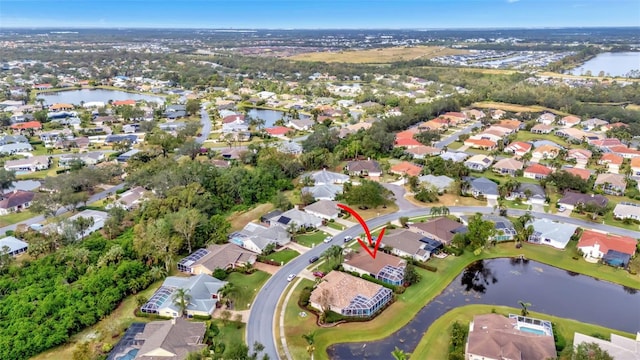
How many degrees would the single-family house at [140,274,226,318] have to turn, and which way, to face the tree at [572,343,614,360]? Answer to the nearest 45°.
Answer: approximately 45° to its right

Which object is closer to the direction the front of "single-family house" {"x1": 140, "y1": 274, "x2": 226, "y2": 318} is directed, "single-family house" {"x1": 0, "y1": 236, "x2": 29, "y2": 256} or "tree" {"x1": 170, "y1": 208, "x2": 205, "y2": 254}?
the tree

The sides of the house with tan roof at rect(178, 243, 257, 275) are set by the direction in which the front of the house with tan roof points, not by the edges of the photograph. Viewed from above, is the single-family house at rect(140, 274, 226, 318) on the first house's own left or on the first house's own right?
on the first house's own right

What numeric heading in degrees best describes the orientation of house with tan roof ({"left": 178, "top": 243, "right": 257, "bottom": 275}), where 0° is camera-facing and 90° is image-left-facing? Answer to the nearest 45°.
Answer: approximately 315°

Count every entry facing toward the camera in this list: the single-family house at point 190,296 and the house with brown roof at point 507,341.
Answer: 1

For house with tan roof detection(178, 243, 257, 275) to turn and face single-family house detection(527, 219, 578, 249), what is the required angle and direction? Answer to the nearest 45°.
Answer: approximately 45° to its left

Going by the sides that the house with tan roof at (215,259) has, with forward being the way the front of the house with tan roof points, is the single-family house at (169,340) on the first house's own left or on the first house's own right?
on the first house's own right

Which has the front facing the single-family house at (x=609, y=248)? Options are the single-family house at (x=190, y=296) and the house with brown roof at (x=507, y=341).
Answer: the single-family house at (x=190, y=296)

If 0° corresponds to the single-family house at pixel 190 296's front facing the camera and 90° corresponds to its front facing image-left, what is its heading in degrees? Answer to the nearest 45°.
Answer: approximately 270°

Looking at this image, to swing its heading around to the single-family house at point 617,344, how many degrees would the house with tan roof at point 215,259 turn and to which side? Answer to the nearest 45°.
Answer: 0° — it already faces it

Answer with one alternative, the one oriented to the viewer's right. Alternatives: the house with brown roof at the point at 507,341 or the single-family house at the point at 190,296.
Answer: the single-family house
